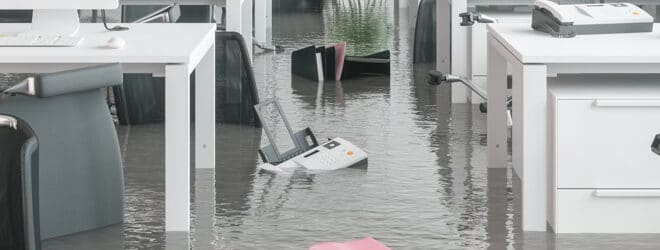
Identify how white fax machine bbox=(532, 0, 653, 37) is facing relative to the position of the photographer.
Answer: facing the viewer

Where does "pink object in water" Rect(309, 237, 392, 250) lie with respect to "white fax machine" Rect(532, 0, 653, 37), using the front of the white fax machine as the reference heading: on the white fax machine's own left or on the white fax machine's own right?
on the white fax machine's own right

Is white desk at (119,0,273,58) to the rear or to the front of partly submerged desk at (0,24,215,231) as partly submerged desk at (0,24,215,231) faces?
to the rear

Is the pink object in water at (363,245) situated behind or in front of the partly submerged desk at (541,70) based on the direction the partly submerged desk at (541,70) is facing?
in front

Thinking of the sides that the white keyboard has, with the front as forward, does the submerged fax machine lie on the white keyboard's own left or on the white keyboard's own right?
on the white keyboard's own left
